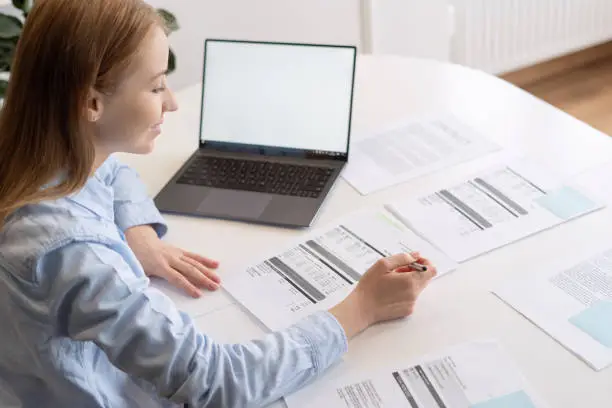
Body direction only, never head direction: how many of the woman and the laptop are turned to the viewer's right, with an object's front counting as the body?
1

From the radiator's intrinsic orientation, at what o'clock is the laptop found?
The laptop is roughly at 2 o'clock from the radiator.

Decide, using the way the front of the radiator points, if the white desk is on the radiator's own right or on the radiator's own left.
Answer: on the radiator's own right

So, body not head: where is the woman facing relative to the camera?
to the viewer's right

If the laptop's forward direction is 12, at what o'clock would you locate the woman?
The woman is roughly at 1 o'clock from the laptop.

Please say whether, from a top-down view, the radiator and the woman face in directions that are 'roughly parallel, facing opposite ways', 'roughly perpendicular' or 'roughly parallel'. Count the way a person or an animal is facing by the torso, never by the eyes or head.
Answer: roughly perpendicular

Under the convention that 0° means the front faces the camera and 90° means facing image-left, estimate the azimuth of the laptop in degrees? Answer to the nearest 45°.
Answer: approximately 0°

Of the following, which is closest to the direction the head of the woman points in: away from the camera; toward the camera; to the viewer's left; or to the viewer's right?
to the viewer's right

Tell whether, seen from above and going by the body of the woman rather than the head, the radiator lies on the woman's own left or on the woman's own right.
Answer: on the woman's own left

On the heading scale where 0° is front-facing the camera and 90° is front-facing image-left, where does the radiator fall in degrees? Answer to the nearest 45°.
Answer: approximately 315°
